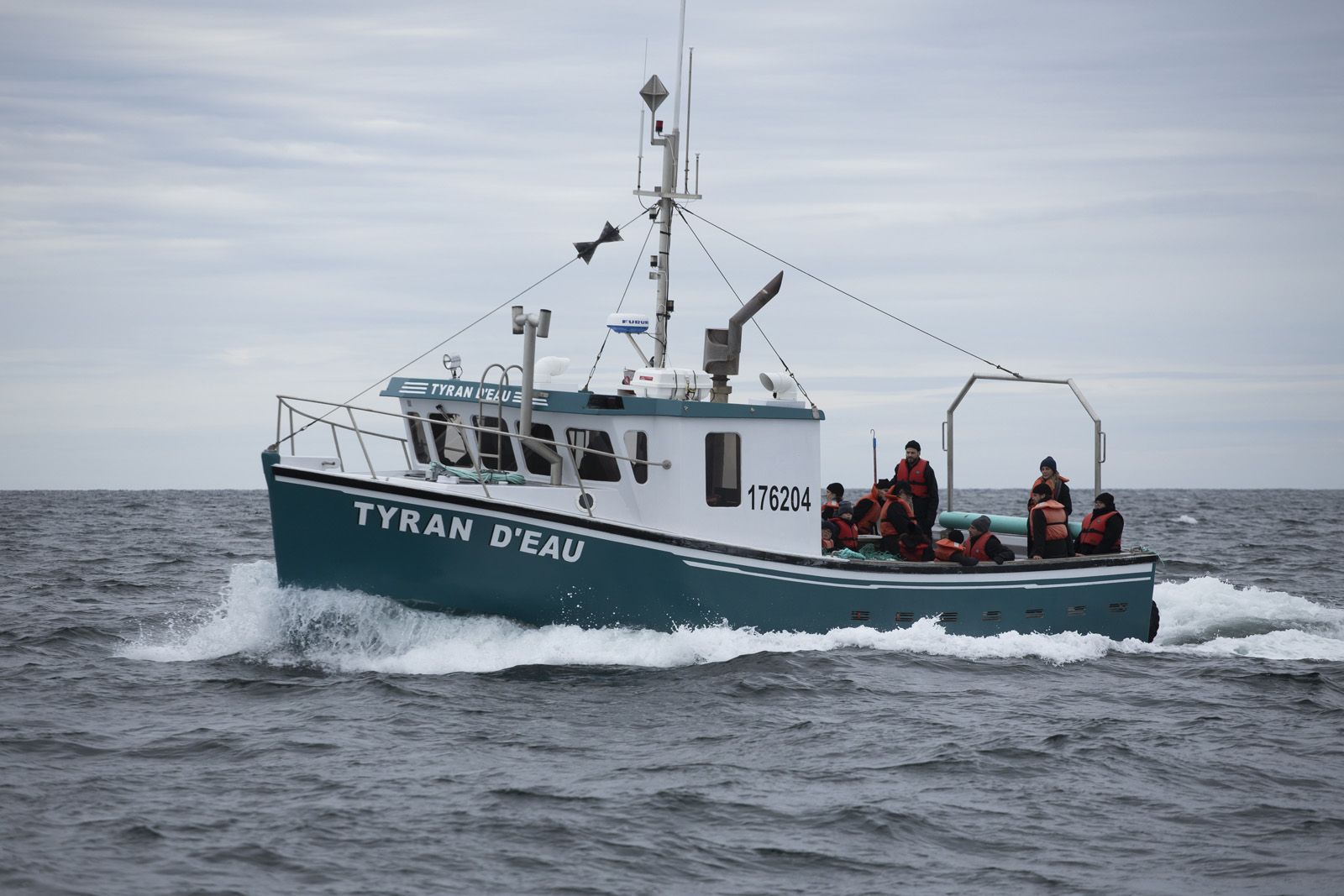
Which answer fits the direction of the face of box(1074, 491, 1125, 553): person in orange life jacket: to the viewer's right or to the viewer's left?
to the viewer's left

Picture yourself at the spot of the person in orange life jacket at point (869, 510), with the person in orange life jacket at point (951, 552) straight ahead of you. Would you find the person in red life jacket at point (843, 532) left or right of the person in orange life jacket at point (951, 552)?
right

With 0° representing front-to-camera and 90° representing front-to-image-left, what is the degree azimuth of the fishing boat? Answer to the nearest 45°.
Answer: approximately 90°

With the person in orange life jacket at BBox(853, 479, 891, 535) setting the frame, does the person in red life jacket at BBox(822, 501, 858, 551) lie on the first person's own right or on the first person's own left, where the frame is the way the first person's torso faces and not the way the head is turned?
on the first person's own right
